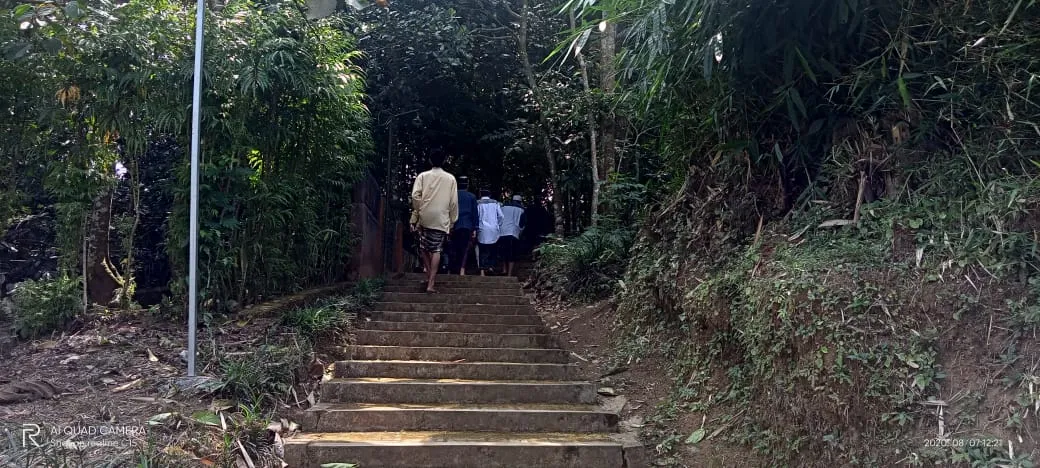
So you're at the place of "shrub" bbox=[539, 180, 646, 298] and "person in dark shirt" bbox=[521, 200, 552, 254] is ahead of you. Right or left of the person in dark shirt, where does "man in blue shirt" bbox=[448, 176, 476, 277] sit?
left

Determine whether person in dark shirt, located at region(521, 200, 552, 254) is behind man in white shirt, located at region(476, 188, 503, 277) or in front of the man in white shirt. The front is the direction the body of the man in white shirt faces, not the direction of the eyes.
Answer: in front

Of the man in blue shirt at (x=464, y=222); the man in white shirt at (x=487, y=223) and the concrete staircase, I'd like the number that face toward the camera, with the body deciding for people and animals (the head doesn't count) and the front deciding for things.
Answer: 1

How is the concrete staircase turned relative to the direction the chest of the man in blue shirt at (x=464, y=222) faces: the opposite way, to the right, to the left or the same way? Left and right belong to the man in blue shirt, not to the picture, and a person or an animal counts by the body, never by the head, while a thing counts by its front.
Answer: the opposite way

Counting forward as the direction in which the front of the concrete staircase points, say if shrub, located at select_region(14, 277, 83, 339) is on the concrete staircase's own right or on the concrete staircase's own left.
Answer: on the concrete staircase's own right

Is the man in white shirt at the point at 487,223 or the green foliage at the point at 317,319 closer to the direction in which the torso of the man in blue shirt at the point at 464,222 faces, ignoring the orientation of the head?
the man in white shirt

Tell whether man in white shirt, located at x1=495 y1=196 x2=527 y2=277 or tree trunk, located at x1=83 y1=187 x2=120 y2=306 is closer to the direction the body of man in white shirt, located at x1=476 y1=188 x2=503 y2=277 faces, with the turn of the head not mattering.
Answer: the man in white shirt, located at x1=495 y1=196 x2=527 y2=277

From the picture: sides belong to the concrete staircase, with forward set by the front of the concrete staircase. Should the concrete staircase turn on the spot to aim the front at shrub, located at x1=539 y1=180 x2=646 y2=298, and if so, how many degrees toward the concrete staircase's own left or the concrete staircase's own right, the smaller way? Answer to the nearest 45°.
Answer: approximately 135° to the concrete staircase's own left

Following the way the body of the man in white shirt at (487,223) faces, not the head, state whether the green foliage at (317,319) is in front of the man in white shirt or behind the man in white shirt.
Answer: behind

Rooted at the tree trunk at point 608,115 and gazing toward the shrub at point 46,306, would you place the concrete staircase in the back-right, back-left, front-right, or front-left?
front-left

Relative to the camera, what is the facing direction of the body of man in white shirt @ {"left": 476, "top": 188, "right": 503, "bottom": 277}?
away from the camera

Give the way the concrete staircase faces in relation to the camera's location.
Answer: facing the viewer

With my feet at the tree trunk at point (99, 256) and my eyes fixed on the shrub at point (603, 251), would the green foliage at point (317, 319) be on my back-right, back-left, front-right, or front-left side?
front-right

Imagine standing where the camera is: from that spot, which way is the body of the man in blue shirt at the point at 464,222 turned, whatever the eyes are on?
away from the camera

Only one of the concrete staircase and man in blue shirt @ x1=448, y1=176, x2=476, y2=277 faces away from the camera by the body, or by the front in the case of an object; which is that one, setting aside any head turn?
the man in blue shirt

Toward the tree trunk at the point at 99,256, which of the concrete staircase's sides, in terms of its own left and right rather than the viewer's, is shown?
right

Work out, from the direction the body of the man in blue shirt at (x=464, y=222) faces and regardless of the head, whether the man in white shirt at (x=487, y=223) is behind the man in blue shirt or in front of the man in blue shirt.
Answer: in front

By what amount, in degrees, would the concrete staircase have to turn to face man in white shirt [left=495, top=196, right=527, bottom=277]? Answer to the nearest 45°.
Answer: approximately 180°
